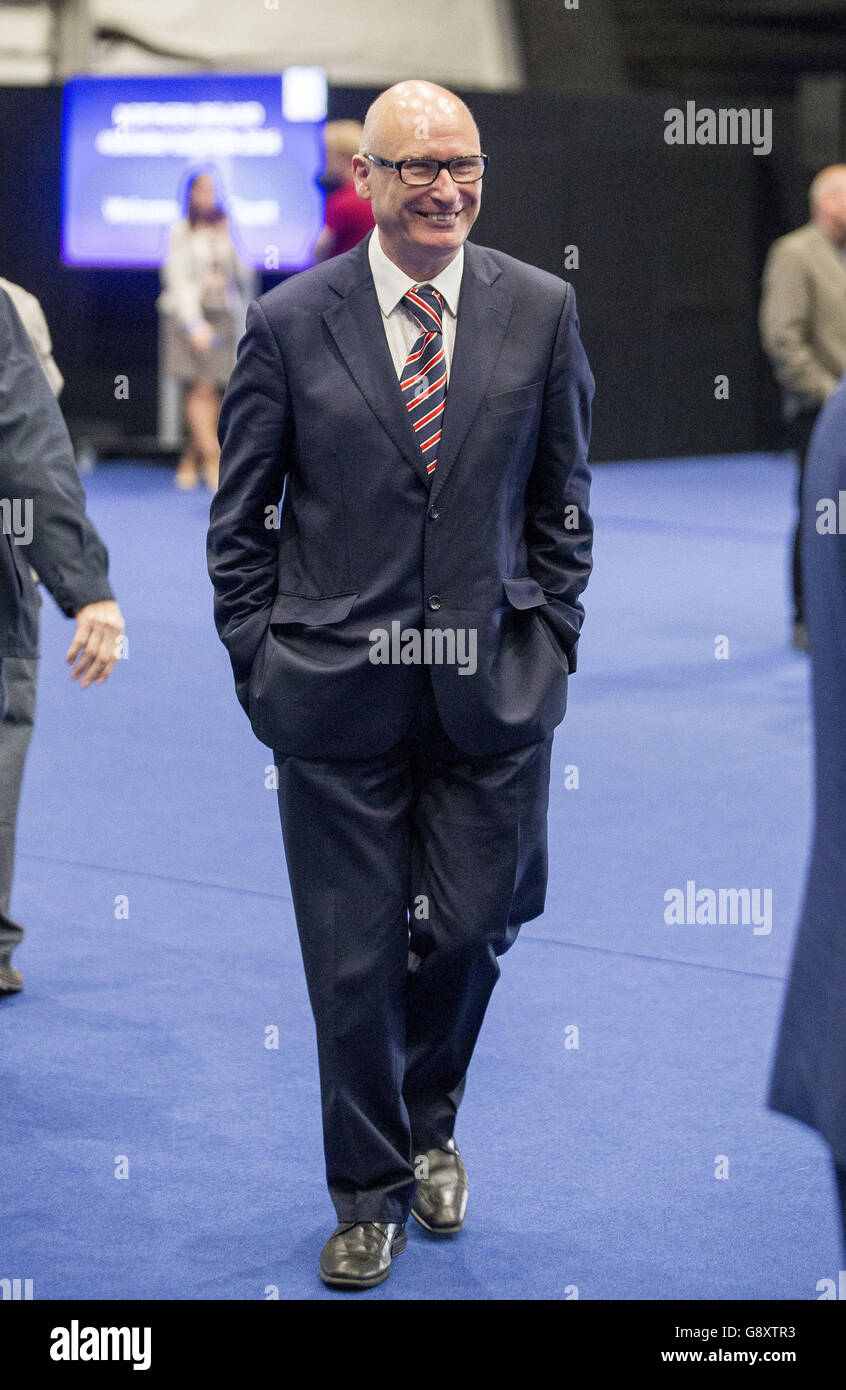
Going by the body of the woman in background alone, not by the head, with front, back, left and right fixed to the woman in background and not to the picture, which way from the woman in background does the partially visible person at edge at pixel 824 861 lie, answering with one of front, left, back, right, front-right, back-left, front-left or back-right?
front

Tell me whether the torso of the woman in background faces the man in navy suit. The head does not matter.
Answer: yes

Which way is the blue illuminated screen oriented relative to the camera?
toward the camera

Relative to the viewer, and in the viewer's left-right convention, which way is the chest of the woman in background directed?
facing the viewer

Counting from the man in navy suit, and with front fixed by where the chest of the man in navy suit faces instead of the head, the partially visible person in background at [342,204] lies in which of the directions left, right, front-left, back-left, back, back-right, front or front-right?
back

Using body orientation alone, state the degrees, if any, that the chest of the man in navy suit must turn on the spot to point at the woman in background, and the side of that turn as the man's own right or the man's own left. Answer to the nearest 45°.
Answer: approximately 180°

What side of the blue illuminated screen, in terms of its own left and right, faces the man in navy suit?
front

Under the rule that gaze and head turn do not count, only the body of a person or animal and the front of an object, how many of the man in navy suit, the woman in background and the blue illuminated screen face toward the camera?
3

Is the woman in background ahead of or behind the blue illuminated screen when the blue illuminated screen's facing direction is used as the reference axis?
ahead

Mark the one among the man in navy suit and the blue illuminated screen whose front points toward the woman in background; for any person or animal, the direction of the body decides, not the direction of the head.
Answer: the blue illuminated screen

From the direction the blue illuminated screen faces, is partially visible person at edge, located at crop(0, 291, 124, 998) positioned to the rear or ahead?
ahead

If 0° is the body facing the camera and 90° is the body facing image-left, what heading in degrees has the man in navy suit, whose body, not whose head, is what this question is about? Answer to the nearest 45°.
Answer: approximately 0°
